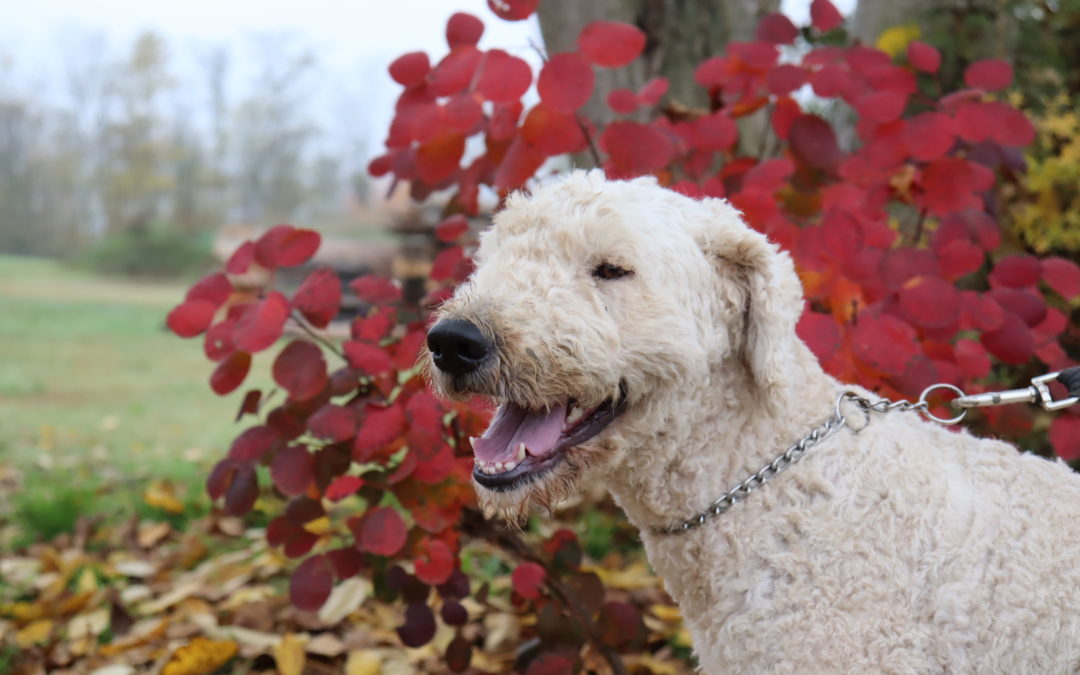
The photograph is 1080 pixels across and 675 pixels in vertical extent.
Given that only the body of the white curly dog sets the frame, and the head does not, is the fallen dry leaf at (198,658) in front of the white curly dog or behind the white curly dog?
in front

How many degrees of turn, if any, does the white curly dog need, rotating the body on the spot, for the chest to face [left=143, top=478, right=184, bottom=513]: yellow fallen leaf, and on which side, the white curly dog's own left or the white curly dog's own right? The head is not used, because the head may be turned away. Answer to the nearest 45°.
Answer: approximately 45° to the white curly dog's own right

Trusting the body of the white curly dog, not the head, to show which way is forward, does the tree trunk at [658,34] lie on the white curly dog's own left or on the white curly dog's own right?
on the white curly dog's own right

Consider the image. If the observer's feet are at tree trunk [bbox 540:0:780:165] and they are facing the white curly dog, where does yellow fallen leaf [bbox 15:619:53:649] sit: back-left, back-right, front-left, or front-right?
front-right

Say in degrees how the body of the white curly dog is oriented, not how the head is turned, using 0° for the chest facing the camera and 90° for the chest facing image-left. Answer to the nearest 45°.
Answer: approximately 90°

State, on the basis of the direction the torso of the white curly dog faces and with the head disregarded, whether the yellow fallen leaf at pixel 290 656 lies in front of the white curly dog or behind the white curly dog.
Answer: in front

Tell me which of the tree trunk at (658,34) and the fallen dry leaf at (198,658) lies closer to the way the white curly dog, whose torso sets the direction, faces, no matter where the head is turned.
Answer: the fallen dry leaf
